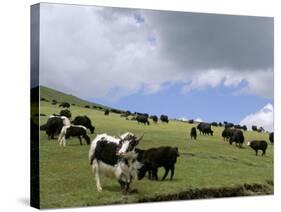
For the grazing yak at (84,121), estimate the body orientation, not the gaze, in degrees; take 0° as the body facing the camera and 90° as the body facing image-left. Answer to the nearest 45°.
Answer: approximately 270°

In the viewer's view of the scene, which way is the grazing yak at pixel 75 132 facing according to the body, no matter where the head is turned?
to the viewer's right
